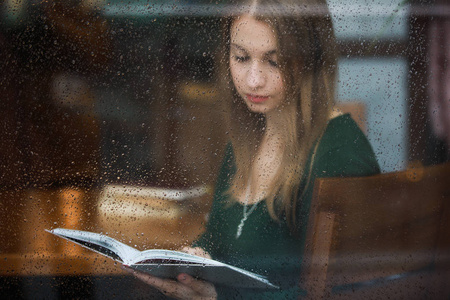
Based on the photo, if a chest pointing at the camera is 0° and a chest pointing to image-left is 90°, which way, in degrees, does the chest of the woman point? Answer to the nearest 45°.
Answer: approximately 45°
